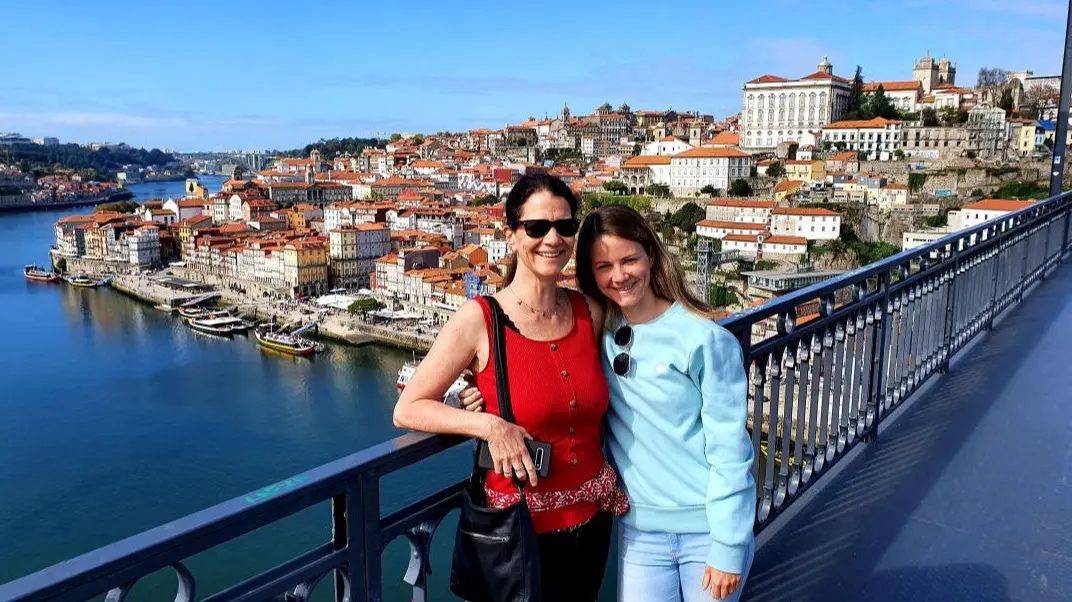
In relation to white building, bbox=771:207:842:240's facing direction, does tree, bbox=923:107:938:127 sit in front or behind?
behind

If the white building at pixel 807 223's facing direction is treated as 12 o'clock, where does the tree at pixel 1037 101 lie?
The tree is roughly at 7 o'clock from the white building.

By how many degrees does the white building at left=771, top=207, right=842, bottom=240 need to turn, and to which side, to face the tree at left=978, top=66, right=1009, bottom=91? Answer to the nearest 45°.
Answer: approximately 180°

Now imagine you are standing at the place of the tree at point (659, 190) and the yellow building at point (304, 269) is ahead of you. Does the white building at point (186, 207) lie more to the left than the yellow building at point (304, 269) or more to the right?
right

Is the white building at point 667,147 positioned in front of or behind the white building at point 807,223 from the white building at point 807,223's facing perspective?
behind

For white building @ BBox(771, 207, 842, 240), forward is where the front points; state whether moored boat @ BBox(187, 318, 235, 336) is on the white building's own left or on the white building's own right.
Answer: on the white building's own right

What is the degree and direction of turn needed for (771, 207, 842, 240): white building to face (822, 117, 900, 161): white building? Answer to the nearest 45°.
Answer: approximately 180°

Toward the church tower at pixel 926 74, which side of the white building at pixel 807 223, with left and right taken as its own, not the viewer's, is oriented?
back

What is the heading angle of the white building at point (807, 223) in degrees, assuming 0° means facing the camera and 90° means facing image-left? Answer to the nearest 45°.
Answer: approximately 0°

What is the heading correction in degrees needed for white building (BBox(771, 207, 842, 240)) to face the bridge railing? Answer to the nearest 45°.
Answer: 0° — it already faces it

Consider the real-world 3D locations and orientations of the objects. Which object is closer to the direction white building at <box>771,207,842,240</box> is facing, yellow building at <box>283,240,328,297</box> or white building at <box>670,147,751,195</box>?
the yellow building

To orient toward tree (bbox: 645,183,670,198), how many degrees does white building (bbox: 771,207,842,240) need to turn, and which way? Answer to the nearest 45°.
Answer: approximately 135° to its right

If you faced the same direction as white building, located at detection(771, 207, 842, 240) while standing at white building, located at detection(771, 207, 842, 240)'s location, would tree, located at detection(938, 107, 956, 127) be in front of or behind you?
behind

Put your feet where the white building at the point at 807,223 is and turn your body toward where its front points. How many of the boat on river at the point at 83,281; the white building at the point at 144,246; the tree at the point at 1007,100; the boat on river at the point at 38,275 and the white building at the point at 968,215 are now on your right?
3

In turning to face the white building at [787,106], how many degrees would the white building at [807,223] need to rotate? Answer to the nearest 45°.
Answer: approximately 180°
